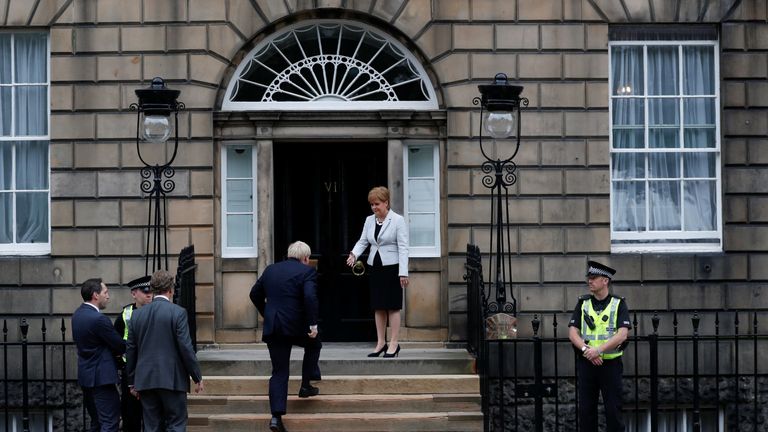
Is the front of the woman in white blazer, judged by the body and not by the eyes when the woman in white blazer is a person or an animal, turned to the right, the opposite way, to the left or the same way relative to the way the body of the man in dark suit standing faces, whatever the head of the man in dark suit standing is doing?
the opposite way

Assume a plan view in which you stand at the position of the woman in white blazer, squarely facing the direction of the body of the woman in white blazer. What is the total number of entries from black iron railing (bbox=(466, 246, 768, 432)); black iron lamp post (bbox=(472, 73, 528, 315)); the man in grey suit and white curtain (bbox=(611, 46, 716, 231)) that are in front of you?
1

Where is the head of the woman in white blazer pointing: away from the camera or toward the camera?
toward the camera

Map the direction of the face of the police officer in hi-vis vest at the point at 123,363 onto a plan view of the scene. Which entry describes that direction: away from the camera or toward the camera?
toward the camera

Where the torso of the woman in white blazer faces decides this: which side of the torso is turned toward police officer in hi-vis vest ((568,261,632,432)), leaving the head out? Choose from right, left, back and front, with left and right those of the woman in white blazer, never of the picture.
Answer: left

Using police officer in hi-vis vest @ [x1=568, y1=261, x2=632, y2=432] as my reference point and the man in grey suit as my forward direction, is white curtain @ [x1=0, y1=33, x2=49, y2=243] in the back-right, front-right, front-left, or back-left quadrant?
front-right

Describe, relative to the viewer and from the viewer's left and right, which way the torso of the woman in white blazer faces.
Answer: facing the viewer and to the left of the viewer

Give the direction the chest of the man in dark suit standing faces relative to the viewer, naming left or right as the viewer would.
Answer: facing away from the viewer and to the right of the viewer

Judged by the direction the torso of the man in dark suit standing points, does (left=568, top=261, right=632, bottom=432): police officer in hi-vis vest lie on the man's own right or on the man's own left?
on the man's own right
